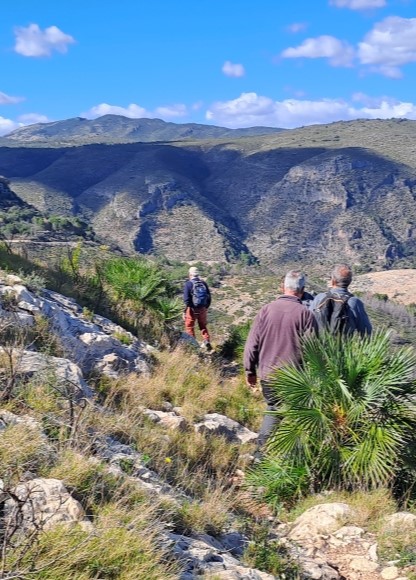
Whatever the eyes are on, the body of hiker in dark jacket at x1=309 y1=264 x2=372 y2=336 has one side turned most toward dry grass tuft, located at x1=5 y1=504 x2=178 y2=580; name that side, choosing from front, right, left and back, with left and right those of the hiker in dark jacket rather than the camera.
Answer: back

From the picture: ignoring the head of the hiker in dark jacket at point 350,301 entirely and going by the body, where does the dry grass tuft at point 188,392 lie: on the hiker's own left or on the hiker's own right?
on the hiker's own left

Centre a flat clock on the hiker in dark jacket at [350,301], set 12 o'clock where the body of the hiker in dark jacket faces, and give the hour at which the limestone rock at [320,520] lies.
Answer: The limestone rock is roughly at 6 o'clock from the hiker in dark jacket.

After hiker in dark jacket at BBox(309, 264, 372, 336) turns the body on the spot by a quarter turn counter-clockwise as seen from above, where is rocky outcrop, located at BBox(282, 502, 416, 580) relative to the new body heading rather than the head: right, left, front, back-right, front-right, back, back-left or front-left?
left

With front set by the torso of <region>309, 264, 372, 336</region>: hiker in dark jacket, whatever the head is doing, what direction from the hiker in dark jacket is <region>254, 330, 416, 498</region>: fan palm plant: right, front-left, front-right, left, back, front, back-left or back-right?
back

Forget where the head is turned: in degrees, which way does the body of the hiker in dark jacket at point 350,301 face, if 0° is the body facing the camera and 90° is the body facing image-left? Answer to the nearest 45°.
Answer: approximately 180°

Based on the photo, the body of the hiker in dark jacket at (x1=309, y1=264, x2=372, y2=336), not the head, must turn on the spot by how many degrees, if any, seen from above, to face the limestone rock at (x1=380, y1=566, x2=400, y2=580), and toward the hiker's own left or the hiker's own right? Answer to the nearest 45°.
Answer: approximately 180°

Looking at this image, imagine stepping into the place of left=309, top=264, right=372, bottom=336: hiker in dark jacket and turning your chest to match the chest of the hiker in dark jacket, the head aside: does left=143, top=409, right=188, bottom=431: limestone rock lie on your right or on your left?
on your left

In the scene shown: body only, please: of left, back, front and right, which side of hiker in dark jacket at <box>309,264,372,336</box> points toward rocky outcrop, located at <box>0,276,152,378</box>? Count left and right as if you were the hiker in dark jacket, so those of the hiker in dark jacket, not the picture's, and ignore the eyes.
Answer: left

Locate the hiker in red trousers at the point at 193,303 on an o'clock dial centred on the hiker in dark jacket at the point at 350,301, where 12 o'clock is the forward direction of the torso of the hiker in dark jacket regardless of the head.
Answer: The hiker in red trousers is roughly at 11 o'clock from the hiker in dark jacket.

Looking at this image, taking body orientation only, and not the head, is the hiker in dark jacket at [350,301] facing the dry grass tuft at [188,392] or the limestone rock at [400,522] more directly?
the dry grass tuft
